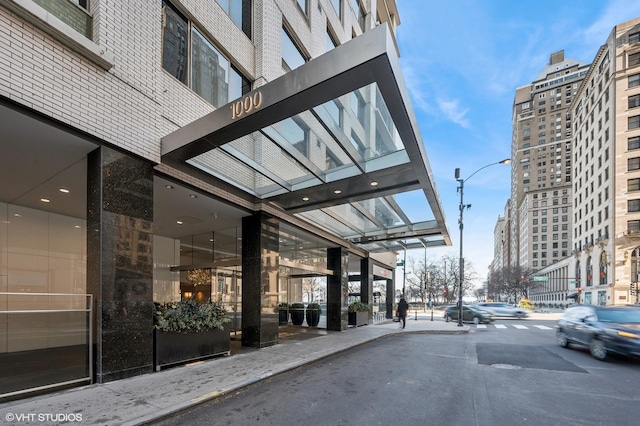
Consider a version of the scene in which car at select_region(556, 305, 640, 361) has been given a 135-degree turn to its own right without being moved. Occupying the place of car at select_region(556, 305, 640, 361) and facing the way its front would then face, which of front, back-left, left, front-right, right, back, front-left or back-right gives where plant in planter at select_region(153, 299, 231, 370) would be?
front-left

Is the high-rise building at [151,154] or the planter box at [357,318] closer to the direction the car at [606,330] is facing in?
the high-rise building

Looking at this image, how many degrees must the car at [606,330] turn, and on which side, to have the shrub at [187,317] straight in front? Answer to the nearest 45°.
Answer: approximately 90° to its right

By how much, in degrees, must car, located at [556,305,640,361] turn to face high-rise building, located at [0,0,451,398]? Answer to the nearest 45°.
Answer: approximately 90° to its right

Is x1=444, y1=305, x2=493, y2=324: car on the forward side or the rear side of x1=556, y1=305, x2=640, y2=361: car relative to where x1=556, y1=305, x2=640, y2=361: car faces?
on the rear side
